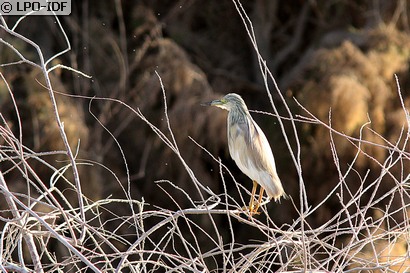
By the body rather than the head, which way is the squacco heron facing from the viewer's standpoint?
to the viewer's left
